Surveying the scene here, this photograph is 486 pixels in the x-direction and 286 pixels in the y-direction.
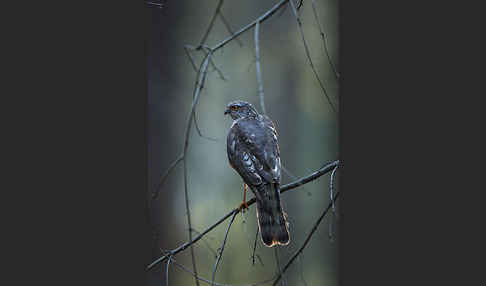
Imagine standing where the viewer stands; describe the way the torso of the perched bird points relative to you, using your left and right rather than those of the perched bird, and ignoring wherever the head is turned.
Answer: facing away from the viewer and to the left of the viewer
